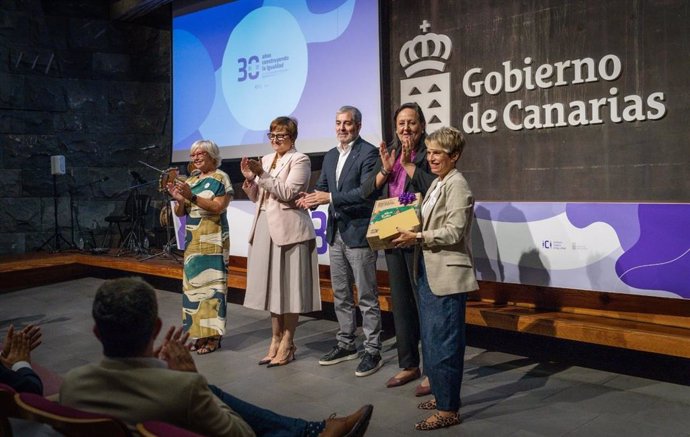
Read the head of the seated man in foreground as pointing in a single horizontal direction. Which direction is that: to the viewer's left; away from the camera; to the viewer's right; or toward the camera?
away from the camera

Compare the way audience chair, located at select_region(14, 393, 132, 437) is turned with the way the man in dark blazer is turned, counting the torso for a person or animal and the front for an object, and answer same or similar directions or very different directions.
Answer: very different directions

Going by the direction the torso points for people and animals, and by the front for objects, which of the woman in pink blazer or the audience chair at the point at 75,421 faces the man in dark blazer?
the audience chair

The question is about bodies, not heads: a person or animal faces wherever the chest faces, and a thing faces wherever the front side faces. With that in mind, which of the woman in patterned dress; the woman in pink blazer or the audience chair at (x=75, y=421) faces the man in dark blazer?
the audience chair

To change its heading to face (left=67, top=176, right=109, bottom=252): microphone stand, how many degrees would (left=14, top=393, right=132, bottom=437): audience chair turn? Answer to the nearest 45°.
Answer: approximately 45° to its left

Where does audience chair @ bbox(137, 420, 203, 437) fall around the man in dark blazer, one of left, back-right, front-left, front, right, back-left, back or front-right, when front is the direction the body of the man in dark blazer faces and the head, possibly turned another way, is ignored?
front-left

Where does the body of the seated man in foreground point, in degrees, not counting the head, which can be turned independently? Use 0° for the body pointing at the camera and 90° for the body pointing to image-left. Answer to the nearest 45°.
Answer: approximately 225°

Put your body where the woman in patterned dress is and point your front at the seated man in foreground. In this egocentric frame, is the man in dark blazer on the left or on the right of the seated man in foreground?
left

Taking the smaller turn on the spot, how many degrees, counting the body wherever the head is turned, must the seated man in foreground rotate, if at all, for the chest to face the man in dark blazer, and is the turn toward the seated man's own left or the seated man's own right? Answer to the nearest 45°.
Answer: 0° — they already face them

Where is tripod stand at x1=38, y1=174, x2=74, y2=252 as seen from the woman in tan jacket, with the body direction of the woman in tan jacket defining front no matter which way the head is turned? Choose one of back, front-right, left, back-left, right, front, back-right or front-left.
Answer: front-right
